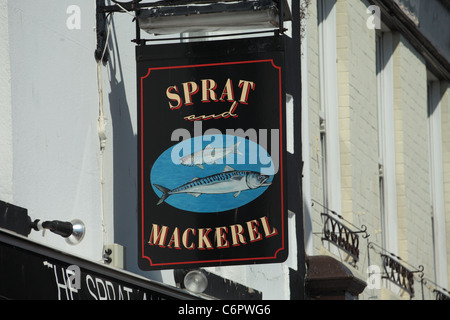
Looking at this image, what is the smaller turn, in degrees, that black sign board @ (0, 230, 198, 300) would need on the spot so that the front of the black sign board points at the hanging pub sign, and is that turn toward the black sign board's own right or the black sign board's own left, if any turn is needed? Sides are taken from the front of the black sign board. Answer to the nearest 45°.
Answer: approximately 90° to the black sign board's own left

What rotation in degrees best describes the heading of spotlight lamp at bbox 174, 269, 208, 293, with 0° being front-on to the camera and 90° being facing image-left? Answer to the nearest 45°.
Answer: approximately 315°

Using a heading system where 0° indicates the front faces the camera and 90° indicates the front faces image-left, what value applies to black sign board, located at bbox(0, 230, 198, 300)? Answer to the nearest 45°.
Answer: approximately 315°

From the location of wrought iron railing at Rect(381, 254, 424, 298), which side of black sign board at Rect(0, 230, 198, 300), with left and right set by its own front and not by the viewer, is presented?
left

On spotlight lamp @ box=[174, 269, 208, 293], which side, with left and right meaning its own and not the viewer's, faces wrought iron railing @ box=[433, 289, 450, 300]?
left

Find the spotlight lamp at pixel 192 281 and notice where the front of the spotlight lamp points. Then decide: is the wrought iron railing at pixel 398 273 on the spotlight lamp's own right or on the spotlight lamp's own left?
on the spotlight lamp's own left

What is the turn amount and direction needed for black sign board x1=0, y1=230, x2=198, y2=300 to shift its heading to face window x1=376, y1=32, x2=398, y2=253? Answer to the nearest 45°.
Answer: approximately 90° to its left
